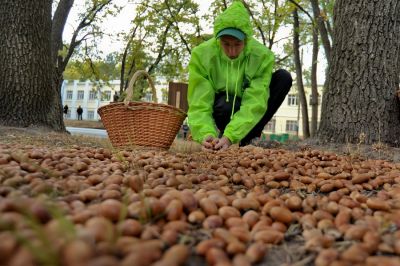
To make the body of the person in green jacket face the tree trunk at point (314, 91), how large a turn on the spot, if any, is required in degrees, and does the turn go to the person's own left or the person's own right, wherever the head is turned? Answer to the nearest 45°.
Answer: approximately 180°

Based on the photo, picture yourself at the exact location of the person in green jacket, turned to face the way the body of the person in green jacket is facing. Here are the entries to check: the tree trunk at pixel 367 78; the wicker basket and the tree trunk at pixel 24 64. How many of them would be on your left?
1

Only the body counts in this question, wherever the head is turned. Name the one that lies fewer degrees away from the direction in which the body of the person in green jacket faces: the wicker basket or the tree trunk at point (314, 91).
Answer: the wicker basket

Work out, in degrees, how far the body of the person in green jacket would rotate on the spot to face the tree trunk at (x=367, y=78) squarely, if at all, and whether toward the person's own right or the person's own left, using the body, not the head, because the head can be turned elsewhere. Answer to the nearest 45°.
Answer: approximately 90° to the person's own left

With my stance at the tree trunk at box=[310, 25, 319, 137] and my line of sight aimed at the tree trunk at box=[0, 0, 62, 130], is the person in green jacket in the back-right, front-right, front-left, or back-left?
front-left

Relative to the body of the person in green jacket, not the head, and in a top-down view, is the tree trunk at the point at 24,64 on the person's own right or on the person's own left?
on the person's own right

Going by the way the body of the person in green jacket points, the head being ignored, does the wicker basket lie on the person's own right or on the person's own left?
on the person's own right

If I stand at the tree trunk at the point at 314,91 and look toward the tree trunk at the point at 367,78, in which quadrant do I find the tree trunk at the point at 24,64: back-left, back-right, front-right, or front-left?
front-right

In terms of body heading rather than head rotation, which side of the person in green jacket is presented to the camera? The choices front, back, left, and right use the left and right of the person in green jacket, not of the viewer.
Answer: front
